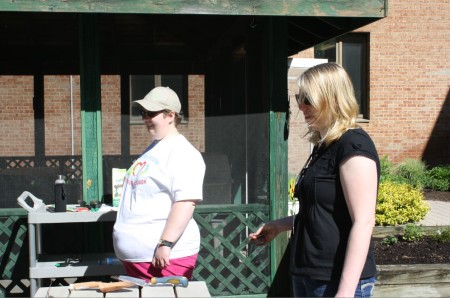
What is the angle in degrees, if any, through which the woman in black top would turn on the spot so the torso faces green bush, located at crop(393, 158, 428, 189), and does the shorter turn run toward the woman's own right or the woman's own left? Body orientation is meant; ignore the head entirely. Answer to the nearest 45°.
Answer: approximately 90° to the woman's own right

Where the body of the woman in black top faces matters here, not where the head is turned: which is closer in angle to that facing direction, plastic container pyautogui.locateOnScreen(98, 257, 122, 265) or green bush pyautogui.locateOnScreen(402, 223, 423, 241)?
the plastic container

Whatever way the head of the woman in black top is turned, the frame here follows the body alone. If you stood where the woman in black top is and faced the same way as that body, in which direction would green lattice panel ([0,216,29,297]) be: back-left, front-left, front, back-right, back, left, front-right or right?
front-right

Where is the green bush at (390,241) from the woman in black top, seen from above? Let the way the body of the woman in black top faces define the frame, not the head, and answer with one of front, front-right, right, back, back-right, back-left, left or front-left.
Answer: right

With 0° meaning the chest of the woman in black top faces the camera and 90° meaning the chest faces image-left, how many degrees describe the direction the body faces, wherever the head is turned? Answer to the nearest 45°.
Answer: approximately 90°

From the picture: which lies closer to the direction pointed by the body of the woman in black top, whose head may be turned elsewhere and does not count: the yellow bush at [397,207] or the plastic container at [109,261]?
the plastic container

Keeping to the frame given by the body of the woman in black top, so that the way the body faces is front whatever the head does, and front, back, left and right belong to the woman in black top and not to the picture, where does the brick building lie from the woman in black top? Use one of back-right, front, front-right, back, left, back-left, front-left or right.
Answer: right

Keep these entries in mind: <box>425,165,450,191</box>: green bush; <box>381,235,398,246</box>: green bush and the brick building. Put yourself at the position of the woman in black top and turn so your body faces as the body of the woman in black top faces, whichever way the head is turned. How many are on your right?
3

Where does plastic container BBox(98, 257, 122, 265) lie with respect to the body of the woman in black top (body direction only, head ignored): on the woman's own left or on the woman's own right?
on the woman's own right

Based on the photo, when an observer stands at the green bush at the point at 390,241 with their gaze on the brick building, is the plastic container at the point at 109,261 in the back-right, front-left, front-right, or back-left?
back-left

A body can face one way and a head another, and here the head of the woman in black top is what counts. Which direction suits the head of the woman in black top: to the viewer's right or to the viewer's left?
to the viewer's left

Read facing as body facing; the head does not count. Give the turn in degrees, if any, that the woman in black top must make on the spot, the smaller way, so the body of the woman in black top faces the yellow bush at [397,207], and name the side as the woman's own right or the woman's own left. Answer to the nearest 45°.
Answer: approximately 90° to the woman's own right

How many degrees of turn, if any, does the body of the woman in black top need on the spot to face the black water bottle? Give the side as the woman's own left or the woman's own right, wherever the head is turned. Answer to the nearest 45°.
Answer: approximately 45° to the woman's own right
